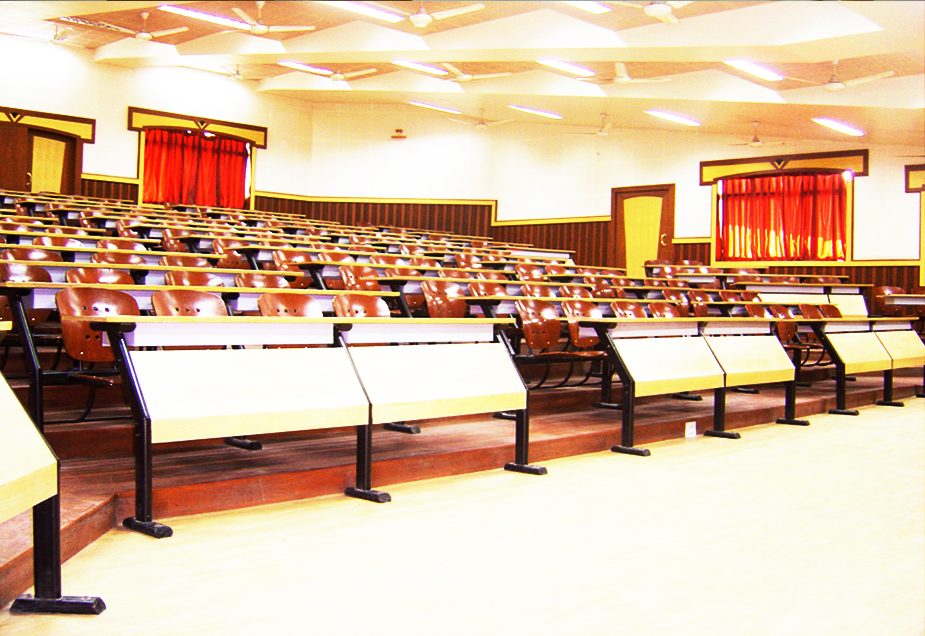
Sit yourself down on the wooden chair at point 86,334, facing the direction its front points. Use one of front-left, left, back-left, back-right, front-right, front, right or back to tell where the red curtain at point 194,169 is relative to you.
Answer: back-left

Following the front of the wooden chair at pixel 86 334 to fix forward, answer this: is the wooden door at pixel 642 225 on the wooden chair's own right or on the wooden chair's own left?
on the wooden chair's own left

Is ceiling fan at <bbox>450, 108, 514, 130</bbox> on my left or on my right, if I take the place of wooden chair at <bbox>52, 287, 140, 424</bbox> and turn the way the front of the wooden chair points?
on my left

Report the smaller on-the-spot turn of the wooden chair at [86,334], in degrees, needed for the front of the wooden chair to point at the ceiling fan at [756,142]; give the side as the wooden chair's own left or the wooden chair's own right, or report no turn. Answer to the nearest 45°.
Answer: approximately 90° to the wooden chair's own left

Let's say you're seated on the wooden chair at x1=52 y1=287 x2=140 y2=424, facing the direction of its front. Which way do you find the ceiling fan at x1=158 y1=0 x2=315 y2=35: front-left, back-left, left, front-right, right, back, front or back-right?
back-left

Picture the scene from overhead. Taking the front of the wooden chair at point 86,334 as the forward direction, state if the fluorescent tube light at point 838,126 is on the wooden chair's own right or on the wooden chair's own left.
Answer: on the wooden chair's own left

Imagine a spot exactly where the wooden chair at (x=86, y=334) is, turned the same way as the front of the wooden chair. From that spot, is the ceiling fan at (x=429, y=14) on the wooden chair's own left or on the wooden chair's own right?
on the wooden chair's own left

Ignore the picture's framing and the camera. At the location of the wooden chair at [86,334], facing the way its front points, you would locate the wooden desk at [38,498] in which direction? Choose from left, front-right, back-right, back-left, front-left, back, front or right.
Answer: front-right

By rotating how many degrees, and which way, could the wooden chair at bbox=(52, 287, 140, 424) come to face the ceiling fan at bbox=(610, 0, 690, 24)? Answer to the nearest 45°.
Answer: approximately 90° to its left

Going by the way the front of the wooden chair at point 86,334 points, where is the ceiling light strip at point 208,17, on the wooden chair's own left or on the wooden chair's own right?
on the wooden chair's own left

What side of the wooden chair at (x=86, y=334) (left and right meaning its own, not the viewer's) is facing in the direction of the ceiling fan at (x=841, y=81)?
left

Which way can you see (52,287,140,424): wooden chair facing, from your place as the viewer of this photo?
facing the viewer and to the right of the viewer

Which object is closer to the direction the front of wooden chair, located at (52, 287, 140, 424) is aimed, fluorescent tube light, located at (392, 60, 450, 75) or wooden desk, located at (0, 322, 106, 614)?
the wooden desk
